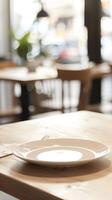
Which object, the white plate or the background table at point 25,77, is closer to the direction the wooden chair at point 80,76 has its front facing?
the background table

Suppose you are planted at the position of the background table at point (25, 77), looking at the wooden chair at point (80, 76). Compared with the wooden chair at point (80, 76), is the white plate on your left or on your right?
right

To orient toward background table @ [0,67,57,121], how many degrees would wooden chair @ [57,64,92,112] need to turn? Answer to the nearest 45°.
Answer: approximately 45° to its left
